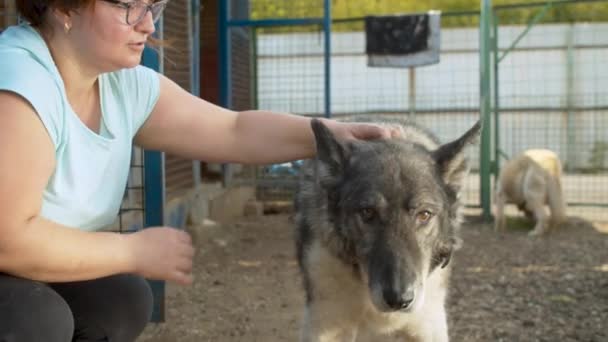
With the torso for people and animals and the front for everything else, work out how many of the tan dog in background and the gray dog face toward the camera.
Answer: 1

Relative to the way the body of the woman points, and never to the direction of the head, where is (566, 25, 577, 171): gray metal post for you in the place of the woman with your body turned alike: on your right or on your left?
on your left

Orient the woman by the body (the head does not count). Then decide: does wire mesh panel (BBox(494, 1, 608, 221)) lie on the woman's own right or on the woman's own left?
on the woman's own left

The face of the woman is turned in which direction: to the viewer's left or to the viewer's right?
to the viewer's right

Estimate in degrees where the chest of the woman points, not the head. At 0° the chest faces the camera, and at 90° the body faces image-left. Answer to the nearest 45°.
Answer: approximately 315°

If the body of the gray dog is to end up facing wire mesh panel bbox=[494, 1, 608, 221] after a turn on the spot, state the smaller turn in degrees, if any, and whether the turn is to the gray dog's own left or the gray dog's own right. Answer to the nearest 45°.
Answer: approximately 180°

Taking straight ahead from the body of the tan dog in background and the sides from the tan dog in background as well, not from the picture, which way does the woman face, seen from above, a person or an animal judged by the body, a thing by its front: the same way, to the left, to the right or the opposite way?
the opposite way

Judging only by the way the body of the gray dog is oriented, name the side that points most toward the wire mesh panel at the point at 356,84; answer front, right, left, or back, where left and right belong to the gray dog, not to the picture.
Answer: back
